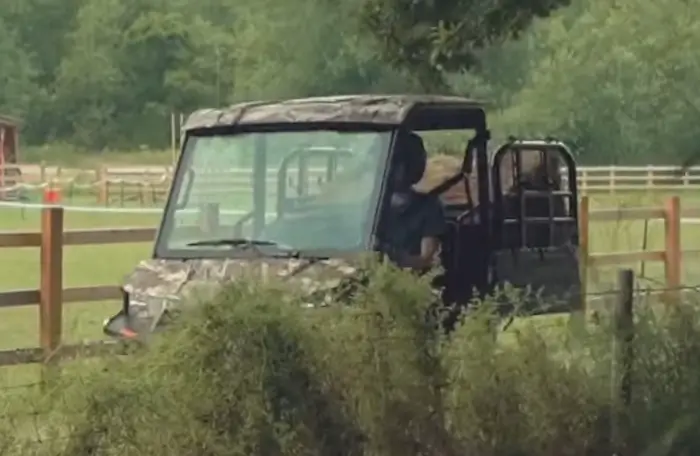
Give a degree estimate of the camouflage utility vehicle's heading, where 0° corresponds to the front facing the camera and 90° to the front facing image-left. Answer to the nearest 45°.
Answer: approximately 45°

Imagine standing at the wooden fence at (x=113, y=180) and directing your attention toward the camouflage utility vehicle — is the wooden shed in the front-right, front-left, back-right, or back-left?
back-right

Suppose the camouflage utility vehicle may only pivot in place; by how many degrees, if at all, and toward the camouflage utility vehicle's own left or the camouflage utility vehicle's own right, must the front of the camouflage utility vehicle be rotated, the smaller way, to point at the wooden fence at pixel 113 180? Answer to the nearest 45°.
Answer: approximately 135° to the camouflage utility vehicle's own right

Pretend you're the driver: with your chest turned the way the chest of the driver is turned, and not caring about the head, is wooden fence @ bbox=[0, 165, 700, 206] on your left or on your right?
on your right

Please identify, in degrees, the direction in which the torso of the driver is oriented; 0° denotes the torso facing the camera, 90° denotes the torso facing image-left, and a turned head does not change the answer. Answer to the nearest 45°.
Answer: approximately 45°

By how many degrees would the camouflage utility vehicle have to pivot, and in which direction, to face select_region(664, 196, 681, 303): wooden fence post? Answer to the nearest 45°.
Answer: approximately 180°
